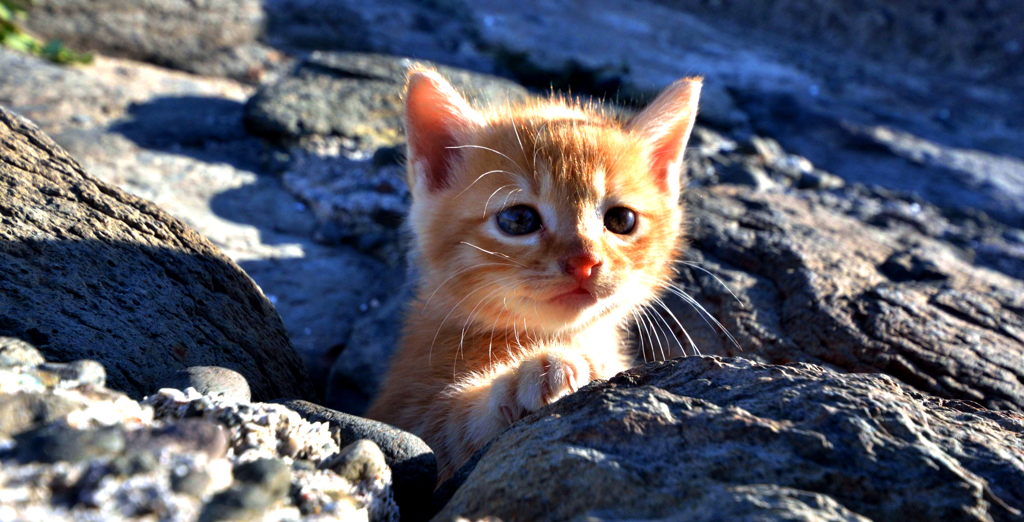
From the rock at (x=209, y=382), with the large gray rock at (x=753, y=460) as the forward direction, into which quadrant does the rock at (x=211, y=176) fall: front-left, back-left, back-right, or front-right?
back-left

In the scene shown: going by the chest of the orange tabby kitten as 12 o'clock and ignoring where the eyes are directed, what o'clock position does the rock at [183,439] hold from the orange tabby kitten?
The rock is roughly at 2 o'clock from the orange tabby kitten.

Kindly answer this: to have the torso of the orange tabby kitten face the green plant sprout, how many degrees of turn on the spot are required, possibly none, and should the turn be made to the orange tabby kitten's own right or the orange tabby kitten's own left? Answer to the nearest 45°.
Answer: approximately 180°

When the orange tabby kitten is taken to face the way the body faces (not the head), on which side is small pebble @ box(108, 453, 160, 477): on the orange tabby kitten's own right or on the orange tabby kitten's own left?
on the orange tabby kitten's own right

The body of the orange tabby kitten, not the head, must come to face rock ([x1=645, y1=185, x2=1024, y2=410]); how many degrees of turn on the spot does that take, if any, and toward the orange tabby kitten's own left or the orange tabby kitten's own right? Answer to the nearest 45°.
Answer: approximately 45° to the orange tabby kitten's own left

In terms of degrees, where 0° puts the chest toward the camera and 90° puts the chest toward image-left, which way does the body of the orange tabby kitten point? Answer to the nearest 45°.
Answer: approximately 315°

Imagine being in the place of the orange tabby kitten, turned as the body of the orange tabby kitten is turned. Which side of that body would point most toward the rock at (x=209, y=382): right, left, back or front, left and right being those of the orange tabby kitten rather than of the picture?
right

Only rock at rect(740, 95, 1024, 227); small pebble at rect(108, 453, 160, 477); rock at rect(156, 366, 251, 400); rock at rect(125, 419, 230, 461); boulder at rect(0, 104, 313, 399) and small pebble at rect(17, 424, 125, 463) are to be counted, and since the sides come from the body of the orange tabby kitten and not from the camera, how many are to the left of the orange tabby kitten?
1

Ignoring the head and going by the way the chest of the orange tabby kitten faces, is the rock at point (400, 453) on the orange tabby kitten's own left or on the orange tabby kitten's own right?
on the orange tabby kitten's own right

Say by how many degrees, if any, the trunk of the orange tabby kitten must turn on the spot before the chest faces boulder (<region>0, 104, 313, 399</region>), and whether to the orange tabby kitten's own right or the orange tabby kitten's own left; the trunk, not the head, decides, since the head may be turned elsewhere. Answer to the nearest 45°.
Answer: approximately 90° to the orange tabby kitten's own right

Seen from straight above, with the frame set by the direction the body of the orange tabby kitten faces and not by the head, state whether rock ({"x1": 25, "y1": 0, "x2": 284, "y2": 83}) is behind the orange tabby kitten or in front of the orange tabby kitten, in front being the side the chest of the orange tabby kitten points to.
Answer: behind

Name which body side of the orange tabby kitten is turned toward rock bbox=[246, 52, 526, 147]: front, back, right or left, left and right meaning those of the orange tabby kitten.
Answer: back

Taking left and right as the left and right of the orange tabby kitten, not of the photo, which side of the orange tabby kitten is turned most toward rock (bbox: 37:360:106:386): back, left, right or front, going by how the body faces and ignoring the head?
right

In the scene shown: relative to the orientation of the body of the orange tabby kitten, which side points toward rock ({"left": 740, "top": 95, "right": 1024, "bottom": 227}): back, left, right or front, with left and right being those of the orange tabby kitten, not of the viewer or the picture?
left

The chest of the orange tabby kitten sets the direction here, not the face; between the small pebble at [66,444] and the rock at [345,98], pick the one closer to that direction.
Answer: the small pebble

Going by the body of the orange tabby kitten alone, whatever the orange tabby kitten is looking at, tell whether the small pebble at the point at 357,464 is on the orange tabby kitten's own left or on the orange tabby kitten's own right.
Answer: on the orange tabby kitten's own right

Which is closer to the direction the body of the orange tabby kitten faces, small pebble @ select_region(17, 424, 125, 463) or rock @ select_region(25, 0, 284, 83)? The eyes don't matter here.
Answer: the small pebble

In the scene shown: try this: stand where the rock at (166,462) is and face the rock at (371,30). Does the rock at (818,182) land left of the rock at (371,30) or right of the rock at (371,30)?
right
